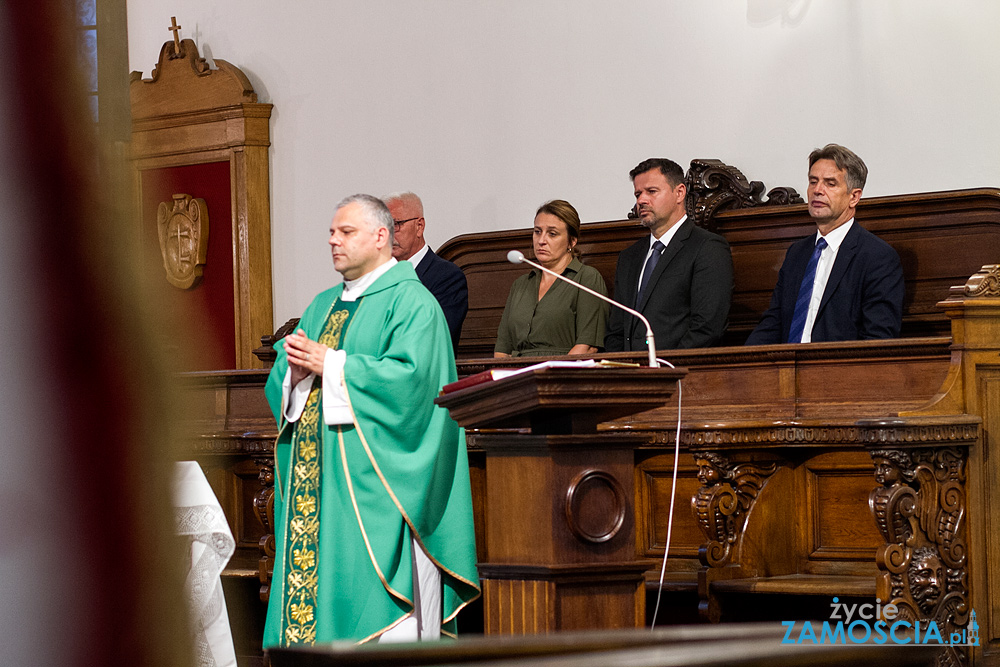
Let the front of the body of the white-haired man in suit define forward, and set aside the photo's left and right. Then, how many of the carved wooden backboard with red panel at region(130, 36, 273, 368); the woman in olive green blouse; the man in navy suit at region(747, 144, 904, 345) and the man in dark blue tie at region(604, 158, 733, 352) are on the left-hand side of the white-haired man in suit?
3

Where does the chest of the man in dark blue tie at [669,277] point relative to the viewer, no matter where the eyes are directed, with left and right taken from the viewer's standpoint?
facing the viewer and to the left of the viewer

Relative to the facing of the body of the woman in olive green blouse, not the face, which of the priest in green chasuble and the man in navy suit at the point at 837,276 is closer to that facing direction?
the priest in green chasuble

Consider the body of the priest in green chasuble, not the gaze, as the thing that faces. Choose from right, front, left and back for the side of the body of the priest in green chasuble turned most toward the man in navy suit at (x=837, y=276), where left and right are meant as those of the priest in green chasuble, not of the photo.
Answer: back

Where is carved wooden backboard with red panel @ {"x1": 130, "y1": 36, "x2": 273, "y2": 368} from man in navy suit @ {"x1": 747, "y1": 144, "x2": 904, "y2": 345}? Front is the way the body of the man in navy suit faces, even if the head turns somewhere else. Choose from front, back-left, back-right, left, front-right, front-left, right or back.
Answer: right

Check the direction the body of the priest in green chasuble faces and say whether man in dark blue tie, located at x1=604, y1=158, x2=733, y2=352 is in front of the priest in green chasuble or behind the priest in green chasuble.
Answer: behind

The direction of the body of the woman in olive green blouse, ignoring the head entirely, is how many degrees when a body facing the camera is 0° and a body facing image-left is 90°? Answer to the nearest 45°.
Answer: approximately 45°

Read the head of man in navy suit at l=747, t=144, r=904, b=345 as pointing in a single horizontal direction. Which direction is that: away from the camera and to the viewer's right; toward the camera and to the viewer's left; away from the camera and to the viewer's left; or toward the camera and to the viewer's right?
toward the camera and to the viewer's left

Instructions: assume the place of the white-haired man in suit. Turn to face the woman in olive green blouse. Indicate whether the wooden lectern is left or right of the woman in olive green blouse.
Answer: right

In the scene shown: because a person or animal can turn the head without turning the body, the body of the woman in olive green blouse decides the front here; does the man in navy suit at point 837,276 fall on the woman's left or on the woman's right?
on the woman's left

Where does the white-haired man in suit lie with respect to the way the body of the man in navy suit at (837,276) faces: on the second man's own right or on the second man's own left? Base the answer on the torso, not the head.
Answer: on the second man's own right

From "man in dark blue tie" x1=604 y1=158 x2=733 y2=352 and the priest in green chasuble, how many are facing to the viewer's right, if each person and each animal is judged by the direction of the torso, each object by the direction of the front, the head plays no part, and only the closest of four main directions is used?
0

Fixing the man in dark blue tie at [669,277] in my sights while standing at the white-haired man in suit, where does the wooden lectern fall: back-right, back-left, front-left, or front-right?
front-right

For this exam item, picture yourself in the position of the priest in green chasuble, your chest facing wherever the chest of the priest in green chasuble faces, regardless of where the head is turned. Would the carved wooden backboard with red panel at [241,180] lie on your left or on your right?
on your right
